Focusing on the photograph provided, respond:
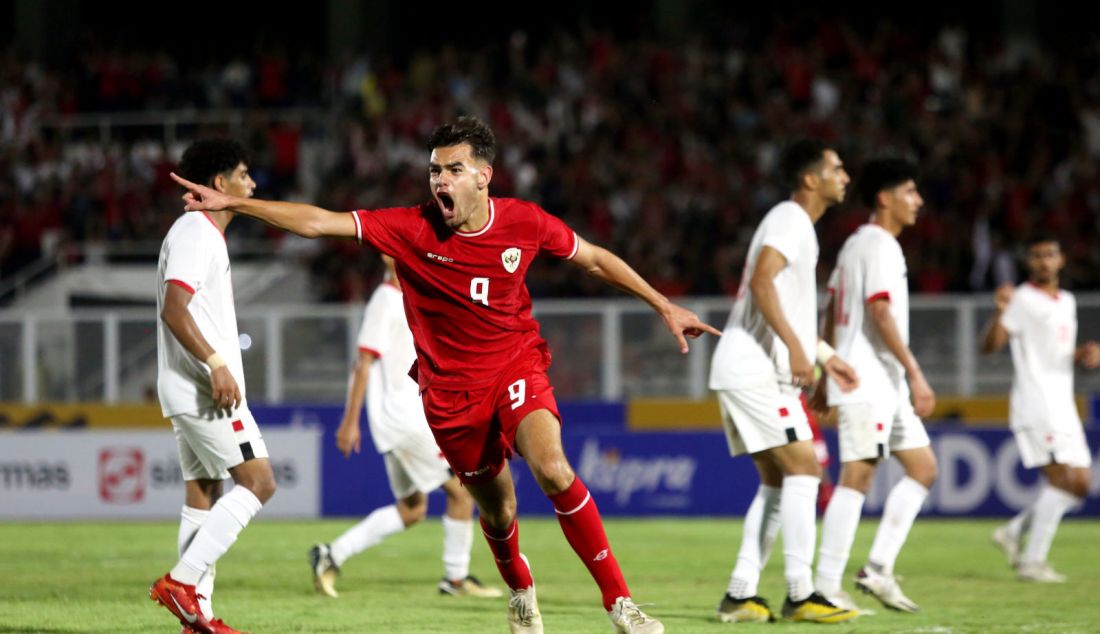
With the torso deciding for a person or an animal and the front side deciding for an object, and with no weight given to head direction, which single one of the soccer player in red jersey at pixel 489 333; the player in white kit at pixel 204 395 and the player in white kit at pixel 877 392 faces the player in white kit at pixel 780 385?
the player in white kit at pixel 204 395

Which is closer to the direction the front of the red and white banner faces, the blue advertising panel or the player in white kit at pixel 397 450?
the player in white kit

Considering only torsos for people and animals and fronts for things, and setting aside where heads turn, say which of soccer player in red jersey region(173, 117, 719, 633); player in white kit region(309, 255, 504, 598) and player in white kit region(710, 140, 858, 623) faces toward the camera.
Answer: the soccer player in red jersey

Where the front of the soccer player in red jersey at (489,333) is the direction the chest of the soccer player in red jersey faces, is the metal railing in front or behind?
behind

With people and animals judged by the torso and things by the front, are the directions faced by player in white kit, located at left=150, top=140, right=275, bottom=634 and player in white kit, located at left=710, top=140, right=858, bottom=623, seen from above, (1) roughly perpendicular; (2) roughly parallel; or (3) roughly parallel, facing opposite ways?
roughly parallel

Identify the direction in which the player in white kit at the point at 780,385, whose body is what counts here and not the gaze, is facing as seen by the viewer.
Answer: to the viewer's right

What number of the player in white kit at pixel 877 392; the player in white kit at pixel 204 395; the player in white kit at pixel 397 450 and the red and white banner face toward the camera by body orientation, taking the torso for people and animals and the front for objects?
1

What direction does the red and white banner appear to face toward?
toward the camera

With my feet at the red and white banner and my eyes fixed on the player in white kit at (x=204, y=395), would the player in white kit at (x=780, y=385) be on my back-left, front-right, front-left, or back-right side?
front-left

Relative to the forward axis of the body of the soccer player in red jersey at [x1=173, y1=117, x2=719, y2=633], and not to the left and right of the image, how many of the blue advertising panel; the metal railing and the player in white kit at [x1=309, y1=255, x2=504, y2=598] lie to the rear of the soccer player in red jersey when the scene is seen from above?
3

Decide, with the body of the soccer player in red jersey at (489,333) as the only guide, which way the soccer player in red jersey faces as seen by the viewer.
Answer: toward the camera

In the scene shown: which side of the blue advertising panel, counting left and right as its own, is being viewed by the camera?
front

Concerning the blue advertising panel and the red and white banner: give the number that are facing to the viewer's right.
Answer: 0

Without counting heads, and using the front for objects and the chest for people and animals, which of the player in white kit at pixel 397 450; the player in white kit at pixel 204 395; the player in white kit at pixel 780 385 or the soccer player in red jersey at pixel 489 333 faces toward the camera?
the soccer player in red jersey
